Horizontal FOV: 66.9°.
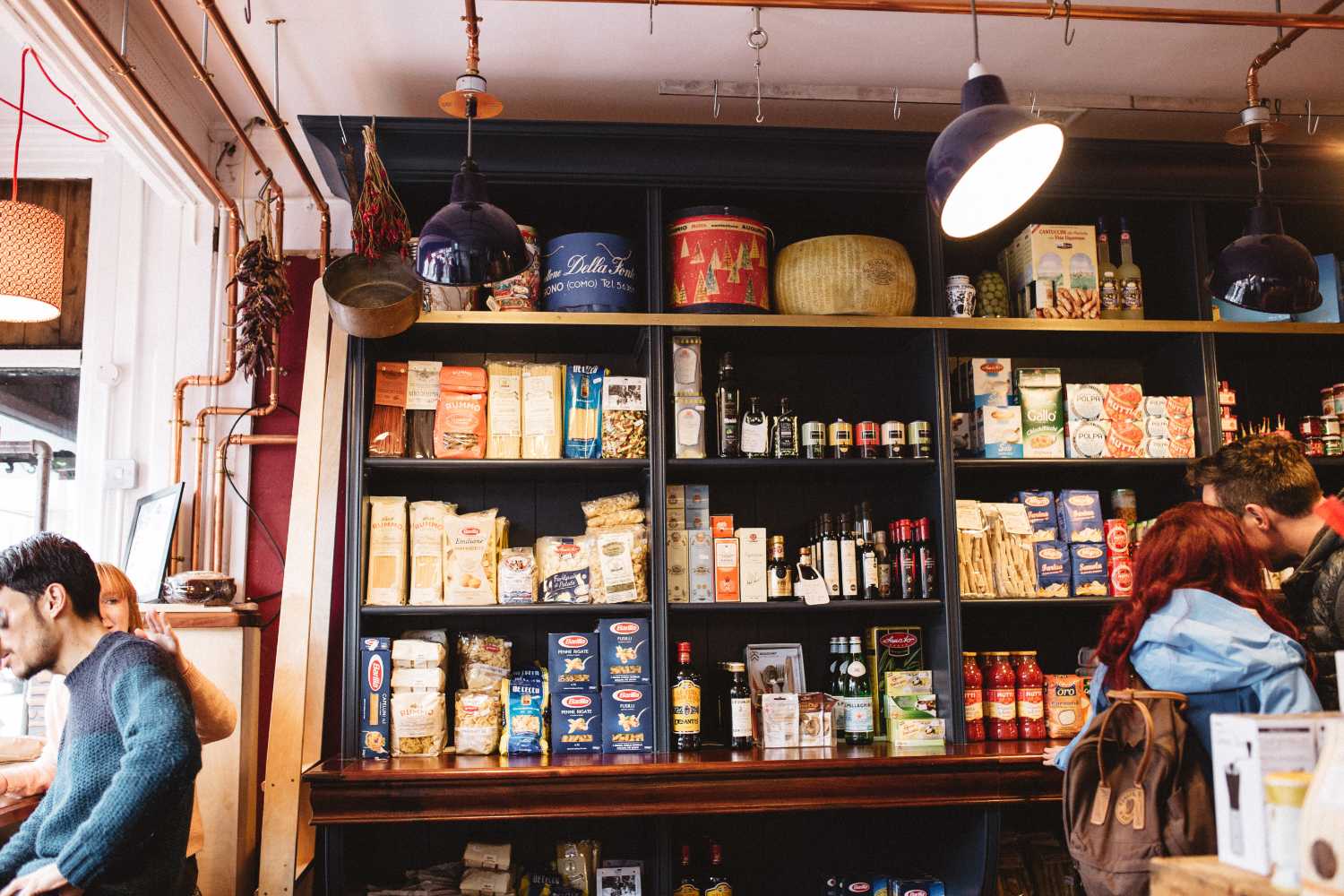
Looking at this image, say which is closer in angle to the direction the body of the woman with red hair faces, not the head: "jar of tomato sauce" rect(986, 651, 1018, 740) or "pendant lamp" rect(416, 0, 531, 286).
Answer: the jar of tomato sauce

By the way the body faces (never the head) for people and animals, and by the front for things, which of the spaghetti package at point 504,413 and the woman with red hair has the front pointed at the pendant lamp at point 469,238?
the spaghetti package

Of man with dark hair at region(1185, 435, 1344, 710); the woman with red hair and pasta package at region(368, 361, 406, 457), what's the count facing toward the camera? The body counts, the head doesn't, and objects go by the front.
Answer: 1

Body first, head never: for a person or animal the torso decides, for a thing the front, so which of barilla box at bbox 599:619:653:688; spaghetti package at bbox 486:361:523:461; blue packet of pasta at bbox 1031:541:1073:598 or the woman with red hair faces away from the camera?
the woman with red hair

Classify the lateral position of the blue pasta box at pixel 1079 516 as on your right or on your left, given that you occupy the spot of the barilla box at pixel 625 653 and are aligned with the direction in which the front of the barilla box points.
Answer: on your left

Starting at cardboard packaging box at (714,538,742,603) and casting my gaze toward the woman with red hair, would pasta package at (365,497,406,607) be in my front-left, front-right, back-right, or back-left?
back-right

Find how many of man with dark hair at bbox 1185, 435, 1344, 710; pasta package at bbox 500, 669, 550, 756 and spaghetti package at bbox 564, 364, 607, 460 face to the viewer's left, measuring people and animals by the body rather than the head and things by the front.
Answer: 1

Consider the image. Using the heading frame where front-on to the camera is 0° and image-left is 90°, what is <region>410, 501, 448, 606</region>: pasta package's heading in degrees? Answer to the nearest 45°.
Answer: approximately 0°

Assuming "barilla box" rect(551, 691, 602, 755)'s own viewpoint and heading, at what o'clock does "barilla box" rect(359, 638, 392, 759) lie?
"barilla box" rect(359, 638, 392, 759) is roughly at 3 o'clock from "barilla box" rect(551, 691, 602, 755).

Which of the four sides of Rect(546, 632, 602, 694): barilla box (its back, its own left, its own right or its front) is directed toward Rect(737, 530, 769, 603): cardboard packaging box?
left
